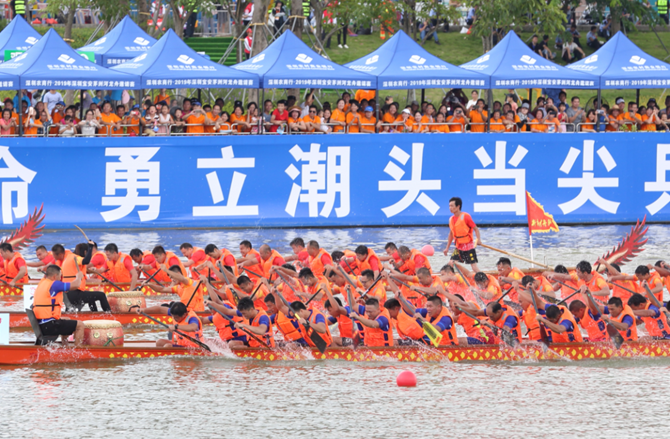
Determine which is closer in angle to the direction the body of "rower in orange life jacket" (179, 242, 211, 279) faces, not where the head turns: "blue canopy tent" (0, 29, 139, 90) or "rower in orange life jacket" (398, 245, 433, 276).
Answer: the blue canopy tent

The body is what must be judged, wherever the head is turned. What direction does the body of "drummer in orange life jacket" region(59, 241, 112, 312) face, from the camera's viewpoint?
to the viewer's right

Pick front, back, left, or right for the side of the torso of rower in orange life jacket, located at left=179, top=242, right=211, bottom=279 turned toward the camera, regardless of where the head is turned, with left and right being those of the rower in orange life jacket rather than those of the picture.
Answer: left

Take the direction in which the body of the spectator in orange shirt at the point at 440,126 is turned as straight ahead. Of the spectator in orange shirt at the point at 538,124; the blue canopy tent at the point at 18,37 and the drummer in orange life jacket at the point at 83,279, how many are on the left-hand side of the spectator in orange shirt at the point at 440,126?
1

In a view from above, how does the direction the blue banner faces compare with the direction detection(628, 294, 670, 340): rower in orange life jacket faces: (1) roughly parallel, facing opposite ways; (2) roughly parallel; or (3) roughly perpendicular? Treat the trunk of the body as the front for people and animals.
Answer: roughly perpendicular

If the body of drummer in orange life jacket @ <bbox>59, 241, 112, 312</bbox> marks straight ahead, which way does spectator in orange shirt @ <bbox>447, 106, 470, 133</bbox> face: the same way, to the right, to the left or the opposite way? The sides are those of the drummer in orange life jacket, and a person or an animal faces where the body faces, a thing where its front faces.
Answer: to the right

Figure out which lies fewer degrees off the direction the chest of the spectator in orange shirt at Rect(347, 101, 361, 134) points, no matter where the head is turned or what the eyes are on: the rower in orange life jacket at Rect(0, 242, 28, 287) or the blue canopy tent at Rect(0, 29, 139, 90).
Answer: the rower in orange life jacket

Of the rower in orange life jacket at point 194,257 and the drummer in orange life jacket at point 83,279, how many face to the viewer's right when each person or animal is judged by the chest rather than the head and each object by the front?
1

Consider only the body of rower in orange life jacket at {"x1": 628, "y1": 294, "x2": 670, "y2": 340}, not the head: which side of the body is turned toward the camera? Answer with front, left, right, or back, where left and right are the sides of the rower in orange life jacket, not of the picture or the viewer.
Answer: left

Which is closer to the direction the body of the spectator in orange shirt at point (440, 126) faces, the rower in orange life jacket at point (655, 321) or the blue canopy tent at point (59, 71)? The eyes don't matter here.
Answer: the rower in orange life jacket

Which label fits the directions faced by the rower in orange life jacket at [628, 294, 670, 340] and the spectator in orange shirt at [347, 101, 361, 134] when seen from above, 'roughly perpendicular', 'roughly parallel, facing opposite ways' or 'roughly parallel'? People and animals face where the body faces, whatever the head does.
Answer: roughly perpendicular

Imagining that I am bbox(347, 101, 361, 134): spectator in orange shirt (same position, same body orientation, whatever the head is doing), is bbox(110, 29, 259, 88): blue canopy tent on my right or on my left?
on my right

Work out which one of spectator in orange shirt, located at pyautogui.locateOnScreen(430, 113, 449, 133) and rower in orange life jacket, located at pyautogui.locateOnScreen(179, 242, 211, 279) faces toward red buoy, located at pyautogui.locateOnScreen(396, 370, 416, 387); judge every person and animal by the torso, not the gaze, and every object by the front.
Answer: the spectator in orange shirt

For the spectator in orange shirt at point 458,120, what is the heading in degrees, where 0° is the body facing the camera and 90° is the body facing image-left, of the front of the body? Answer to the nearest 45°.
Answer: approximately 0°

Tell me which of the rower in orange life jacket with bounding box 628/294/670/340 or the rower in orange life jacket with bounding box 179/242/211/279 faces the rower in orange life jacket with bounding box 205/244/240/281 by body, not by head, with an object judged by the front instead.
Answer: the rower in orange life jacket with bounding box 628/294/670/340

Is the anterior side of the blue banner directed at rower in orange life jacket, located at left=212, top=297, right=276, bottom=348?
yes

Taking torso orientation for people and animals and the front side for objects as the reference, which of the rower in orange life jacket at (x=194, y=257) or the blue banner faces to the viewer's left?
the rower in orange life jacket
